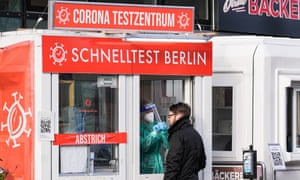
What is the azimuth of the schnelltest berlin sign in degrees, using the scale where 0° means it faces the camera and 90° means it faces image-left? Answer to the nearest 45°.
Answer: approximately 0°

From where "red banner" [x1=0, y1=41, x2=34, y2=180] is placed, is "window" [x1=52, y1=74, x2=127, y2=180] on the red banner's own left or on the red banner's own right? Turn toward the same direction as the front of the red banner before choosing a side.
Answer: on the red banner's own left

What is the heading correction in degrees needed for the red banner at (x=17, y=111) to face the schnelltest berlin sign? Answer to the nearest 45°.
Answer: approximately 90° to its left

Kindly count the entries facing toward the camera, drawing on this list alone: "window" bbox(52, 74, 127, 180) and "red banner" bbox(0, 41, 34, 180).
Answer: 2

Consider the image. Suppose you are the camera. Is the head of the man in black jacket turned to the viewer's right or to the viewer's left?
to the viewer's left

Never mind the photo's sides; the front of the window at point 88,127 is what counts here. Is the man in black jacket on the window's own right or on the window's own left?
on the window's own left

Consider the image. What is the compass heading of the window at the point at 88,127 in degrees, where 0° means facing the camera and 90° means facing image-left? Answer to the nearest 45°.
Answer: approximately 0°

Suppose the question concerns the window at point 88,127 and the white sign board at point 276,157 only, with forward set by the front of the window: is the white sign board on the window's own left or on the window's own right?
on the window's own left

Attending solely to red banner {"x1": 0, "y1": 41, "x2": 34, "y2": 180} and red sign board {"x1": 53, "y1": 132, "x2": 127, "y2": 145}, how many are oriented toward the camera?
2
